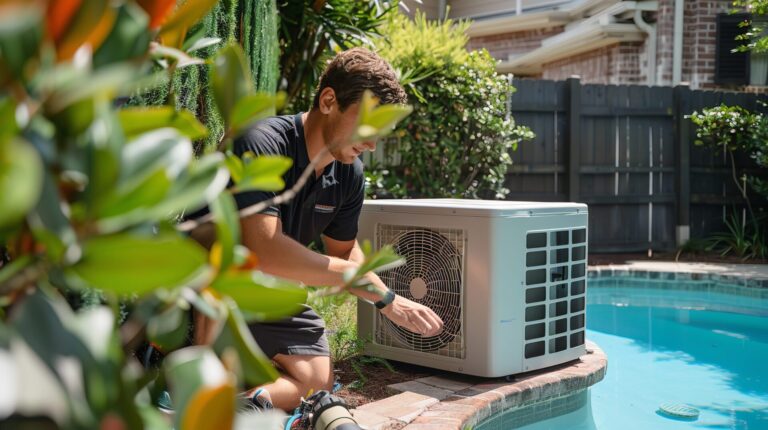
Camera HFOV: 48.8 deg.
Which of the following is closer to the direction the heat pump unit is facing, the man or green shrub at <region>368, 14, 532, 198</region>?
the man

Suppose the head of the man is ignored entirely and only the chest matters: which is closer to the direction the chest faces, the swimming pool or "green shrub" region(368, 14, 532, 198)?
the swimming pool

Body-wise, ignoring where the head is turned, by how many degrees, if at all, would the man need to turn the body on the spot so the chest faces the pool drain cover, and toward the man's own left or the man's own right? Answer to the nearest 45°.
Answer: approximately 45° to the man's own left

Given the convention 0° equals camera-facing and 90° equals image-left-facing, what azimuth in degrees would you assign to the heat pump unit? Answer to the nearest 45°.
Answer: approximately 45°

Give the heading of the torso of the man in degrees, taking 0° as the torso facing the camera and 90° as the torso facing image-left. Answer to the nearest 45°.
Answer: approximately 315°

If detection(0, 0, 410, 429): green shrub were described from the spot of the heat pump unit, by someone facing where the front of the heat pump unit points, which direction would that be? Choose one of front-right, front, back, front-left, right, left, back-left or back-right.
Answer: front-left

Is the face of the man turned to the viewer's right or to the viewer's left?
to the viewer's right

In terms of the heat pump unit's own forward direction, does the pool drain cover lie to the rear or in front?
to the rear

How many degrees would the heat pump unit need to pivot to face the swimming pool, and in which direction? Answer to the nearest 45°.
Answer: approximately 180°
